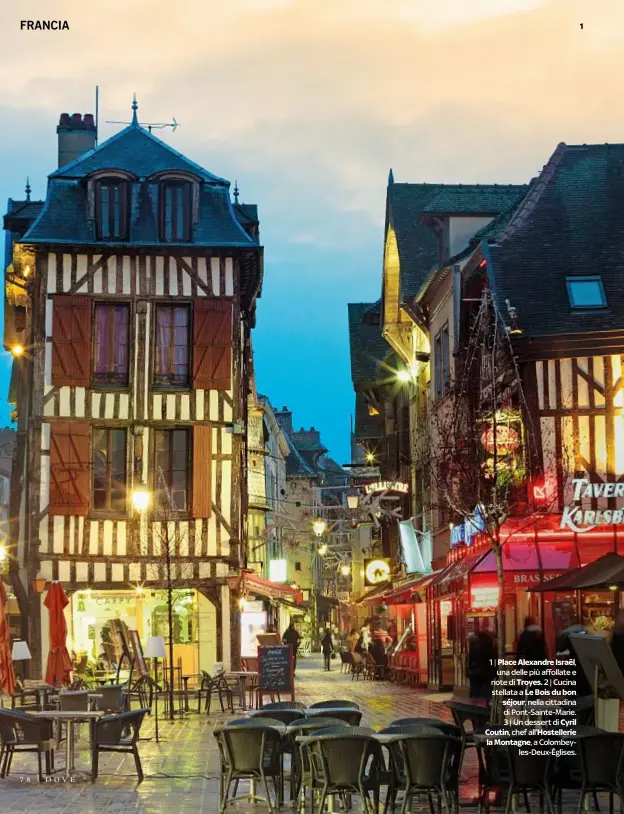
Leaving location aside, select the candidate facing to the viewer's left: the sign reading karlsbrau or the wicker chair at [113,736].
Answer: the wicker chair

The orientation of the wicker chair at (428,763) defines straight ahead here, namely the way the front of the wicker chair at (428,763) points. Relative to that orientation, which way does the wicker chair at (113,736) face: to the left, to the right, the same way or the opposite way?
to the left

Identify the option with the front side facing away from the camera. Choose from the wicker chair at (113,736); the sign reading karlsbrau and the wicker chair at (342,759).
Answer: the wicker chair at (342,759)

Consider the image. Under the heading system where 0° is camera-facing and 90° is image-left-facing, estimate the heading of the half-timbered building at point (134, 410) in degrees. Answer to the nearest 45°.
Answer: approximately 0°

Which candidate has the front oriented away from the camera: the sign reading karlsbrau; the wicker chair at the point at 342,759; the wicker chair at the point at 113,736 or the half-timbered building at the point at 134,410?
the wicker chair at the point at 342,759

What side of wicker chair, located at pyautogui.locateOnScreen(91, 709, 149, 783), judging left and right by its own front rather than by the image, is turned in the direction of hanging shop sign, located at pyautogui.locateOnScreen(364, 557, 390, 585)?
right

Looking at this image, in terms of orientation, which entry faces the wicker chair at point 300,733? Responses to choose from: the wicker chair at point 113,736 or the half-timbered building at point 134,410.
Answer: the half-timbered building

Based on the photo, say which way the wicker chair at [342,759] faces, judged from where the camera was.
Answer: facing away from the viewer

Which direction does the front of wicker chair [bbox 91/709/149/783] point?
to the viewer's left

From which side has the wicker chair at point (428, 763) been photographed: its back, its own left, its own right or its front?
back
